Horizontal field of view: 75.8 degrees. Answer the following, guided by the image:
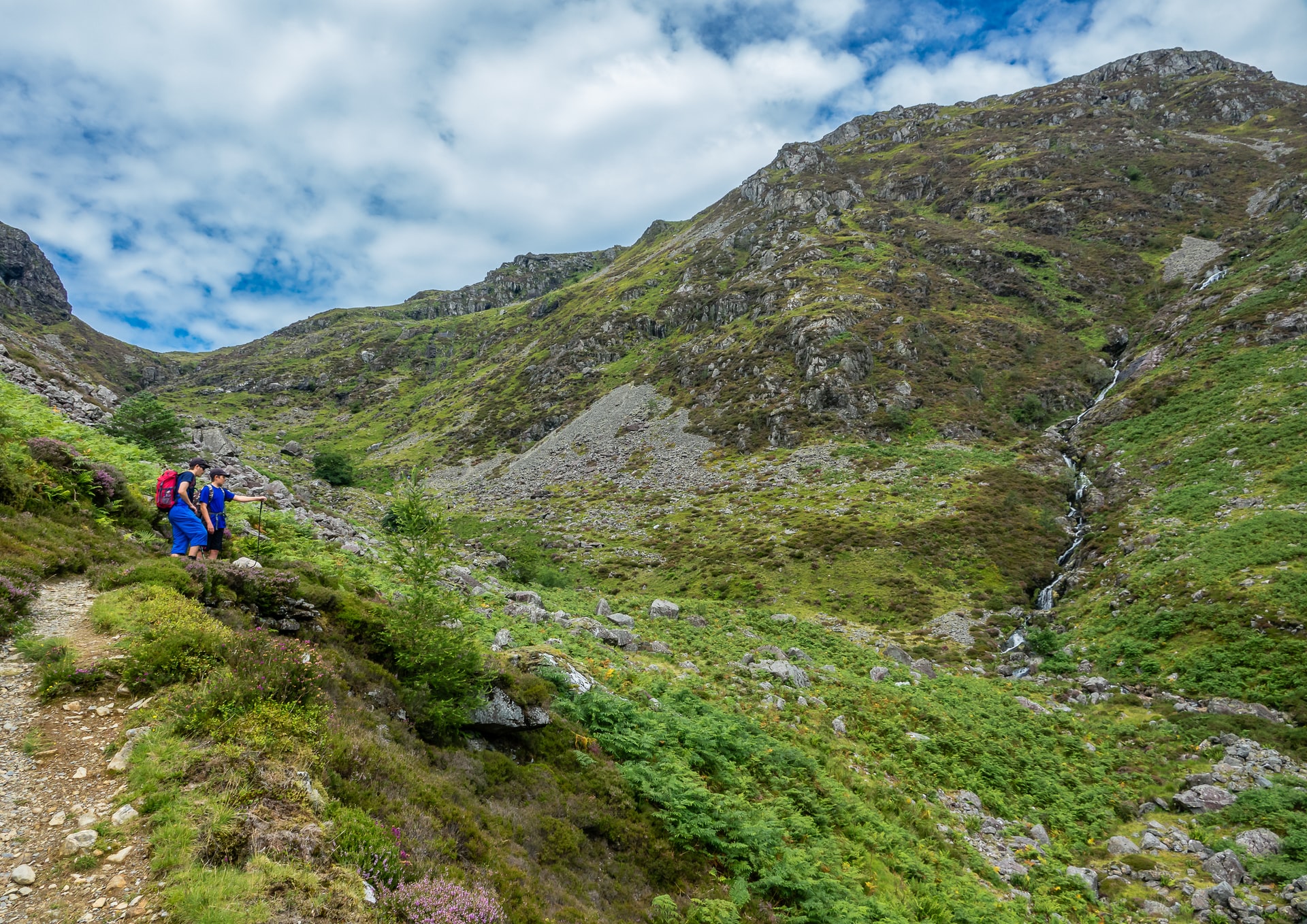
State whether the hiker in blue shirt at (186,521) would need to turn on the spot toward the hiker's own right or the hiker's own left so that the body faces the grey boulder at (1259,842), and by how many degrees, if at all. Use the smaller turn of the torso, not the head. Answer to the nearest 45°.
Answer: approximately 45° to the hiker's own right

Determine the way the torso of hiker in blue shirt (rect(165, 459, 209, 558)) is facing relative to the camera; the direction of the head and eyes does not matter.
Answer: to the viewer's right

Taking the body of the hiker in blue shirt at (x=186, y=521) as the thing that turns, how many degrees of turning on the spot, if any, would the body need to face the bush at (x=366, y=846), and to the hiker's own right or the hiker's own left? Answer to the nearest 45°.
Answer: approximately 90° to the hiker's own right

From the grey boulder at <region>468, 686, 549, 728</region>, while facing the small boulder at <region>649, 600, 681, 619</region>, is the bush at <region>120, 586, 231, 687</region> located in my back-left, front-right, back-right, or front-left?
back-left

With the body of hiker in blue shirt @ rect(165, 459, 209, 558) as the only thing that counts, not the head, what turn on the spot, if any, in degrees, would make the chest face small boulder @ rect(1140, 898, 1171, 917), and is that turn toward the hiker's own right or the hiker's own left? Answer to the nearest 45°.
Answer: approximately 45° to the hiker's own right

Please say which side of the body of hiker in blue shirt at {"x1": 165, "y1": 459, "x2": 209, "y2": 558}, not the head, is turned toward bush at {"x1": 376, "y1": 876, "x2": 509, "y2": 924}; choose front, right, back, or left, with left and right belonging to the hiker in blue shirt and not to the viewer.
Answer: right

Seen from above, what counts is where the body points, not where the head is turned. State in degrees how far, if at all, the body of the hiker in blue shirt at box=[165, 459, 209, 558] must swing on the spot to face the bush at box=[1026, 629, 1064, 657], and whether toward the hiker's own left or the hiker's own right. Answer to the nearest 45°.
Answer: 0° — they already face it

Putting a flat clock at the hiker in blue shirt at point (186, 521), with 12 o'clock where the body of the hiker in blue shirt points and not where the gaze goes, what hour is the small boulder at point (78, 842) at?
The small boulder is roughly at 3 o'clock from the hiker in blue shirt.

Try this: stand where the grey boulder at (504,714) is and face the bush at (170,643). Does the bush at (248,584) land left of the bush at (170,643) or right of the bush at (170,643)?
right
